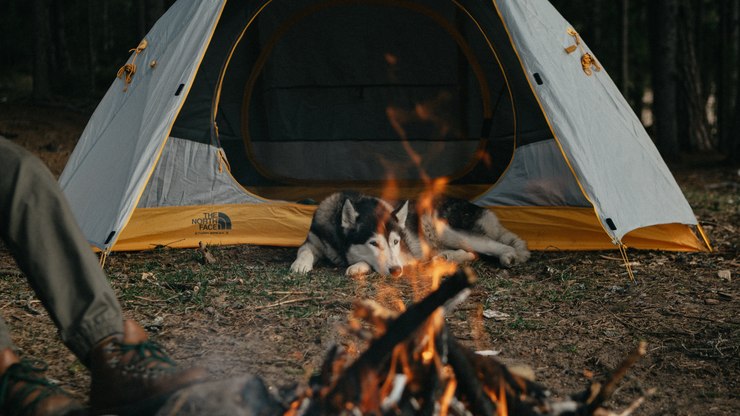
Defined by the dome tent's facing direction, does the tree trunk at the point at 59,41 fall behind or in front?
behind

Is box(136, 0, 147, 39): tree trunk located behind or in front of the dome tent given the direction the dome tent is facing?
behind

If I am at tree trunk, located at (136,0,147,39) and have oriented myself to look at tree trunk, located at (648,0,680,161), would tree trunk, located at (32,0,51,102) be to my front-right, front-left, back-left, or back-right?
back-right

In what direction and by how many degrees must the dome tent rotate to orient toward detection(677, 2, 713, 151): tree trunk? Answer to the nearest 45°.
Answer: approximately 135° to its left

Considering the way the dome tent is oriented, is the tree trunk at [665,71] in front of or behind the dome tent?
behind
